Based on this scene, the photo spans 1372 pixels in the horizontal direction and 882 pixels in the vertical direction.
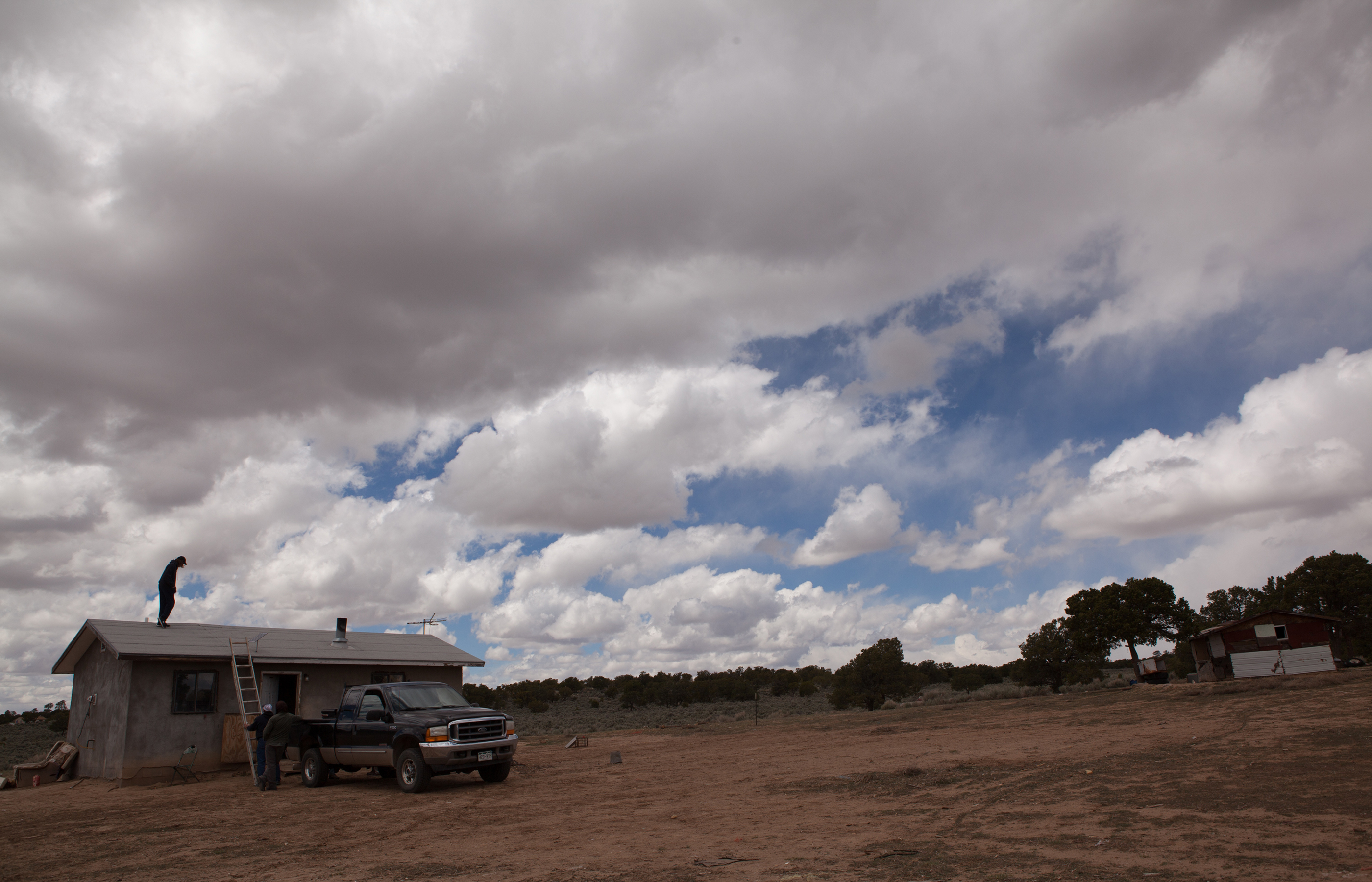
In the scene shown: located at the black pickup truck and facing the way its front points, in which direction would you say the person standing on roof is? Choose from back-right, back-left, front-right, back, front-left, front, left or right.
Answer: back

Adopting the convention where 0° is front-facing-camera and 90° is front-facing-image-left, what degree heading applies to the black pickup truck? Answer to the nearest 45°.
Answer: approximately 315°

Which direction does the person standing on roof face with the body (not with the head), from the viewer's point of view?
to the viewer's right

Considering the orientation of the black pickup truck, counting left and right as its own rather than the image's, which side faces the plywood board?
back

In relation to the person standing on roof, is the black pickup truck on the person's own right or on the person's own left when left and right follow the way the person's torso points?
on the person's own right

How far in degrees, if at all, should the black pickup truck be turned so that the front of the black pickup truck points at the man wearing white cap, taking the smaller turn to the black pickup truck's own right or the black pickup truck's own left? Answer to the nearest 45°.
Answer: approximately 180°
